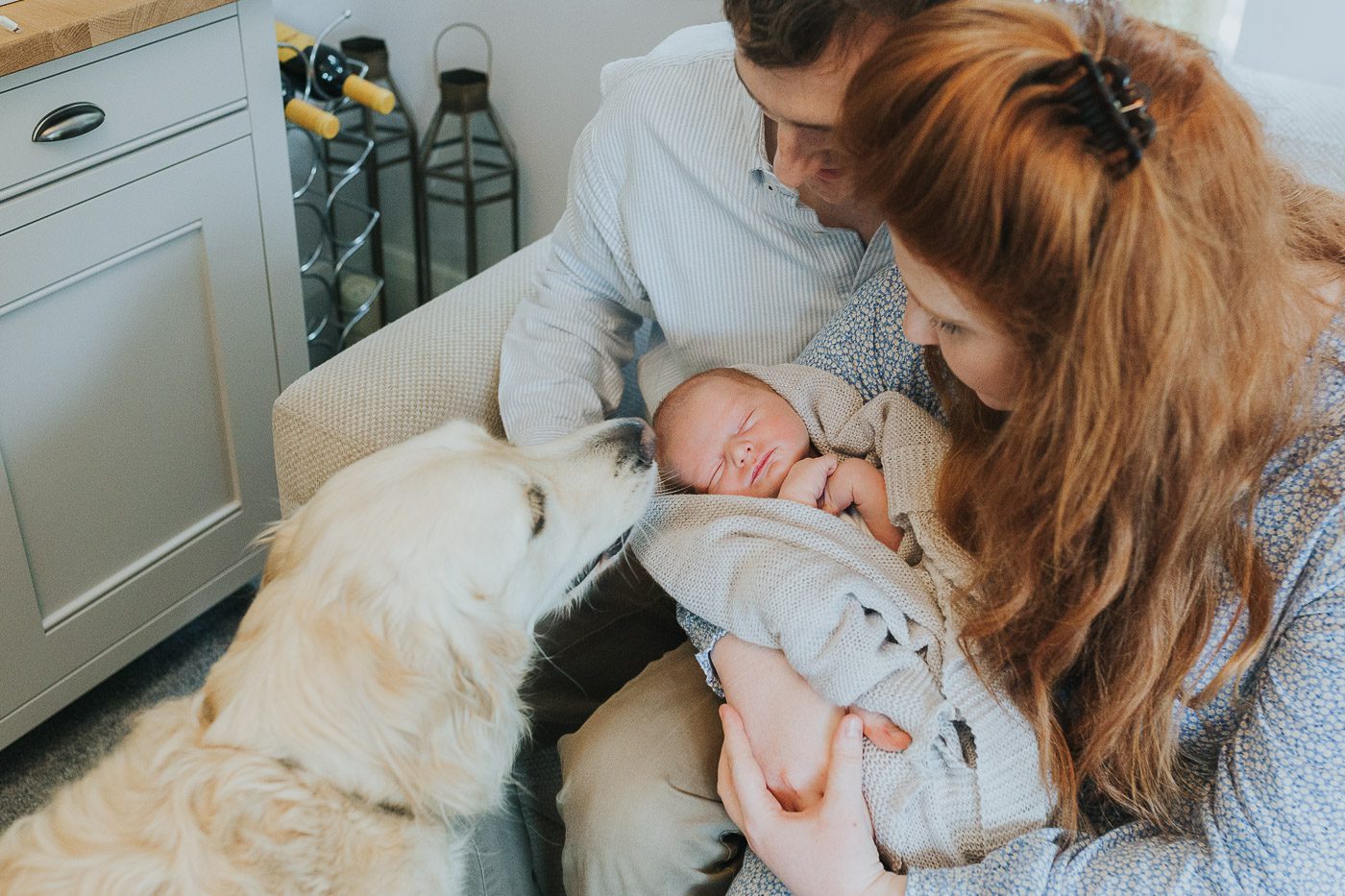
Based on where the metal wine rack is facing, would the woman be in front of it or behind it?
in front

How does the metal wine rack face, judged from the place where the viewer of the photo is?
facing the viewer and to the right of the viewer

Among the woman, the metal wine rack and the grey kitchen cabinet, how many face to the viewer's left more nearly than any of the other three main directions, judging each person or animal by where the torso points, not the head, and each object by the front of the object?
1

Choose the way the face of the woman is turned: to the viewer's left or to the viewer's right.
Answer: to the viewer's left

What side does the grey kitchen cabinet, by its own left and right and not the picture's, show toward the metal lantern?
left

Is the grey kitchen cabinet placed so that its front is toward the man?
yes

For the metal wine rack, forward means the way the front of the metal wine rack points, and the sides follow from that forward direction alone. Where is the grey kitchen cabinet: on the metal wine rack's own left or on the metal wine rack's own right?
on the metal wine rack's own right

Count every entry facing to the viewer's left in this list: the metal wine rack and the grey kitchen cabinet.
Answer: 0

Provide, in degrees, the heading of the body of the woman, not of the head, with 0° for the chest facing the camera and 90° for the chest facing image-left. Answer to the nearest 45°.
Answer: approximately 90°

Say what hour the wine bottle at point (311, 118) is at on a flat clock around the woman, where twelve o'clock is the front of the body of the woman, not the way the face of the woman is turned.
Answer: The wine bottle is roughly at 1 o'clock from the woman.

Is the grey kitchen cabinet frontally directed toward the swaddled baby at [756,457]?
yes

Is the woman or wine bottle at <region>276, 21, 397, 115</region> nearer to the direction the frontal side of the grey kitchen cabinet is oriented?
the woman
